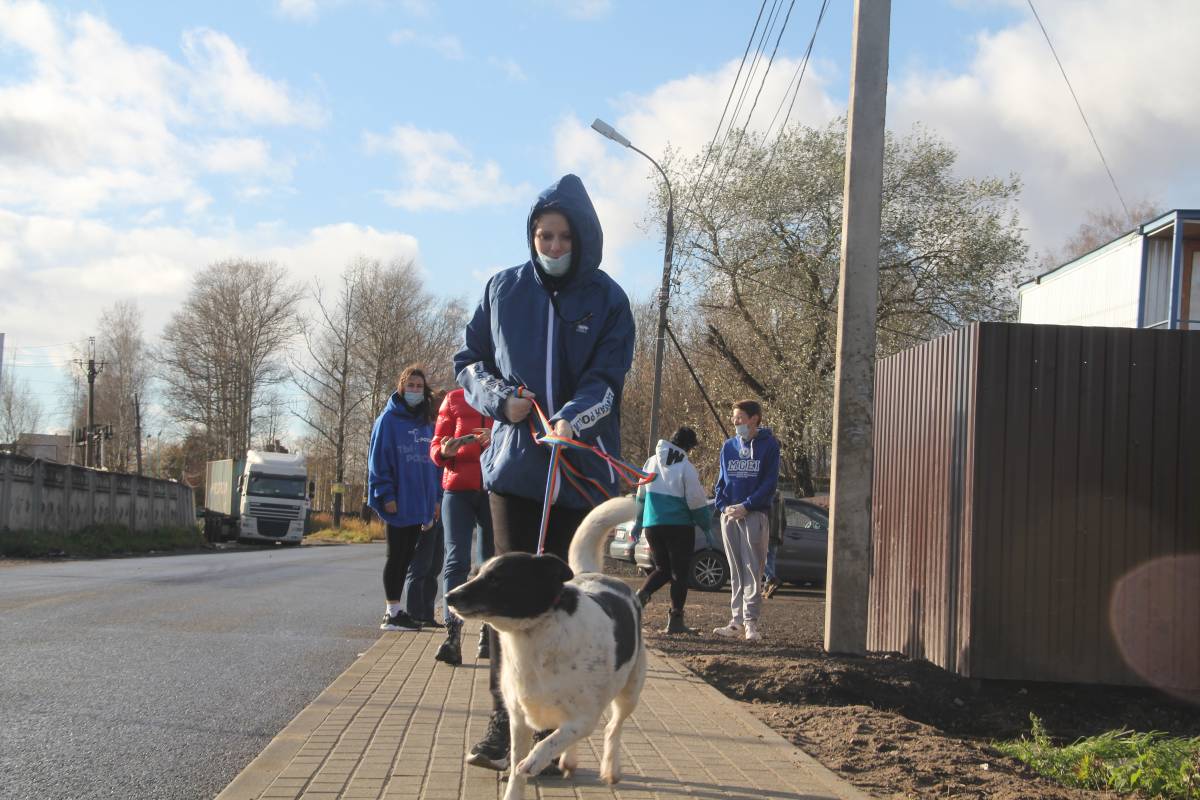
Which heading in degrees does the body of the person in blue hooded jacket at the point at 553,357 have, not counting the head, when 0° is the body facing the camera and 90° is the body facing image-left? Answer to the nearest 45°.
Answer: approximately 0°

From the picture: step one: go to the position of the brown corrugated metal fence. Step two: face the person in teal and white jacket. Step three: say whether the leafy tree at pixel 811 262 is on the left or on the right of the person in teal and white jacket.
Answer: right

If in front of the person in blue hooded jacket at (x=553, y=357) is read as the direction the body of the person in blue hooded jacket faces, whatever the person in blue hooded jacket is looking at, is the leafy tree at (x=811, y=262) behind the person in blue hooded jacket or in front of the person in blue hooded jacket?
behind

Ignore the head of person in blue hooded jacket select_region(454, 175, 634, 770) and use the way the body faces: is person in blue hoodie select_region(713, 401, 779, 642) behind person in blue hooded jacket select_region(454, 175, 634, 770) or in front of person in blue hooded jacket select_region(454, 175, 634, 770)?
behind

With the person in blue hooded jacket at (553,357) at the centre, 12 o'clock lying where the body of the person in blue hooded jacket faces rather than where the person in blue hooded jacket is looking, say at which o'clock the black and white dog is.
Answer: The black and white dog is roughly at 12 o'clock from the person in blue hooded jacket.

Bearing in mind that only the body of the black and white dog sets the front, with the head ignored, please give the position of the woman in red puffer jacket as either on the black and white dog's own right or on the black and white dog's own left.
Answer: on the black and white dog's own right

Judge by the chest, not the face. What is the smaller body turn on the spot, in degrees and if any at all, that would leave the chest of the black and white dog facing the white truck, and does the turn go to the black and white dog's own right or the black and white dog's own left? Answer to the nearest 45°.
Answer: approximately 135° to the black and white dog's own right
